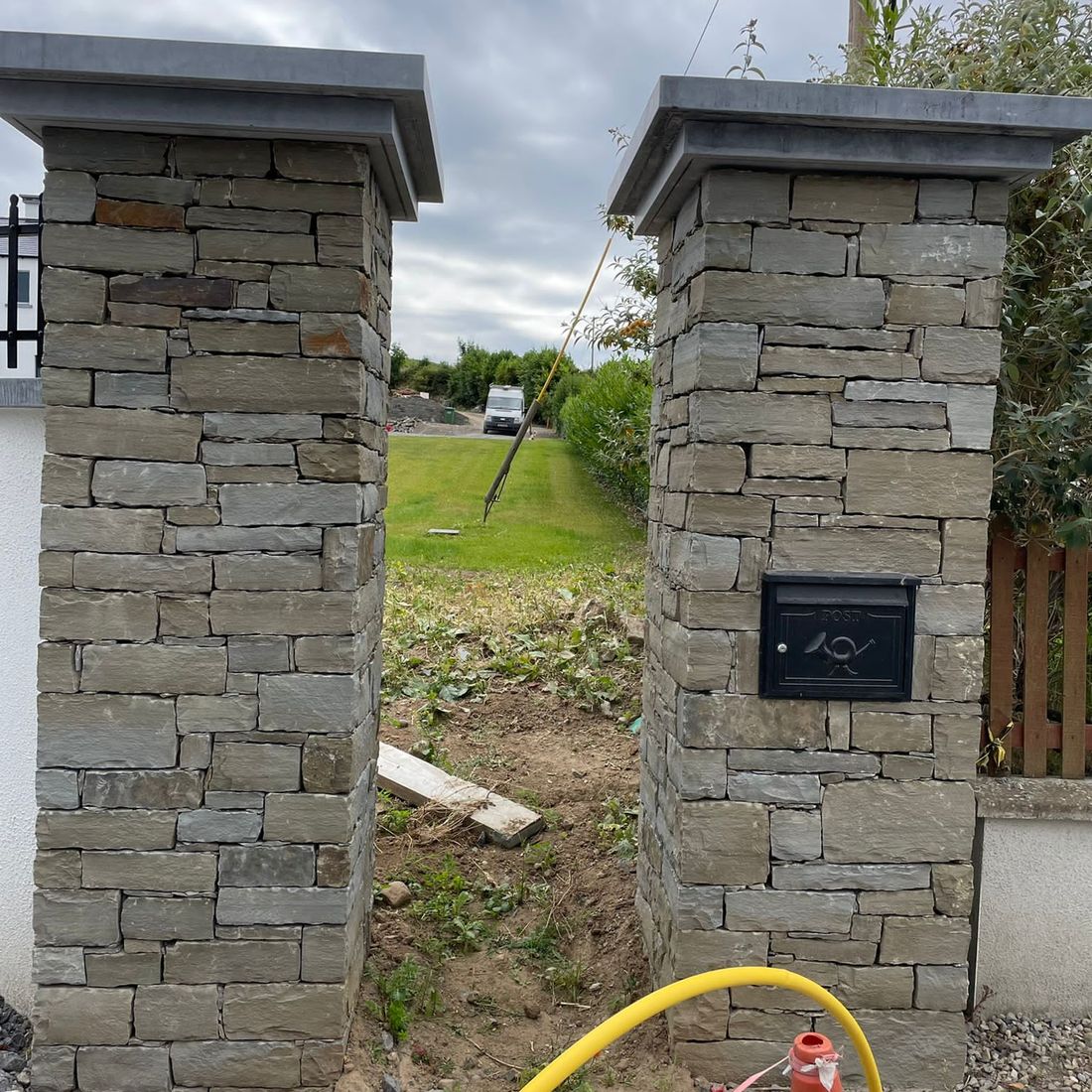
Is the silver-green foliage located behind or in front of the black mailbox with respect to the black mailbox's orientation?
behind

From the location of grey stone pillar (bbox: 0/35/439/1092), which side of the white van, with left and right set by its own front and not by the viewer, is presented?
front

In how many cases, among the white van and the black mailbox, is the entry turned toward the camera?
2

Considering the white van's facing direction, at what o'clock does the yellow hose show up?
The yellow hose is roughly at 12 o'clock from the white van.

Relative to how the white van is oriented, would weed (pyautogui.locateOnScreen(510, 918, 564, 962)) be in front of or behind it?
in front

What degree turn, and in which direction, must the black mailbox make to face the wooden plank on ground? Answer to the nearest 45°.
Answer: approximately 135° to its right

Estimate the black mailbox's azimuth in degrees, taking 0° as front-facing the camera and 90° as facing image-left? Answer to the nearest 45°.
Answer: approximately 0°

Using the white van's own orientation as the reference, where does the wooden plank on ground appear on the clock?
The wooden plank on ground is roughly at 12 o'clock from the white van.
